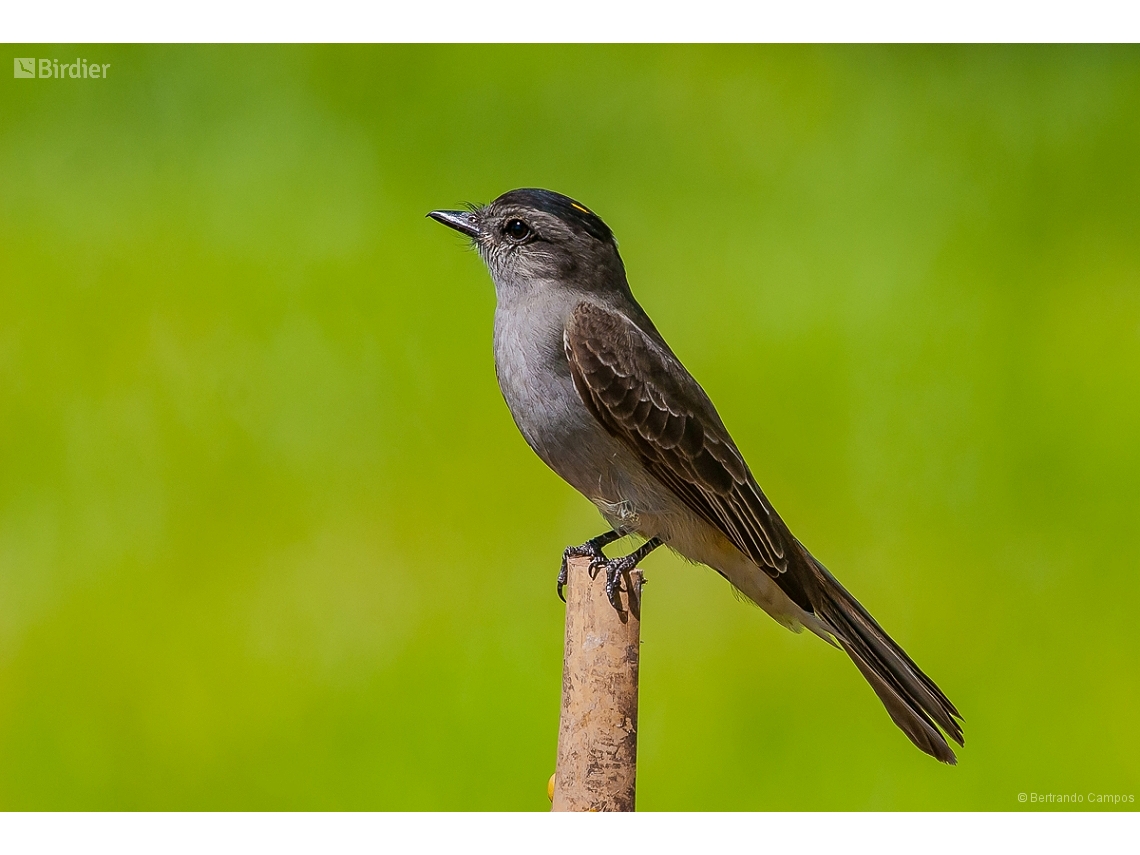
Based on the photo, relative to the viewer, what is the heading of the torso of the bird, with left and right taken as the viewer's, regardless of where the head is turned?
facing to the left of the viewer
